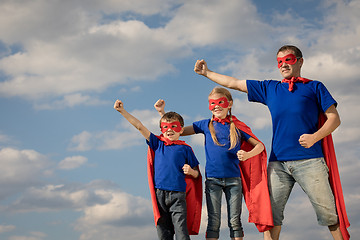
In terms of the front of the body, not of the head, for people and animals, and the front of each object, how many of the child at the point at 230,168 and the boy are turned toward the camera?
2

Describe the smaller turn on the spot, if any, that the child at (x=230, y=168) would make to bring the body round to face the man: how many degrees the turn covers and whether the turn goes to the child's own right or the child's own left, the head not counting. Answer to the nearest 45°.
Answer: approximately 45° to the child's own left

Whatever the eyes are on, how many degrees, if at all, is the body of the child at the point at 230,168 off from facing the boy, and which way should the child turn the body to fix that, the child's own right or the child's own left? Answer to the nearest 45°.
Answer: approximately 90° to the child's own right

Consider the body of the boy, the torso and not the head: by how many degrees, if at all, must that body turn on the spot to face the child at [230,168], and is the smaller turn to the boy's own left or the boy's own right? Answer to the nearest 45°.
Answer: approximately 90° to the boy's own left

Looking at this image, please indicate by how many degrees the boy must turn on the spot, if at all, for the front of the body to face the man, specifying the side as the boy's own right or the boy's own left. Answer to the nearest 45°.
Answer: approximately 45° to the boy's own left

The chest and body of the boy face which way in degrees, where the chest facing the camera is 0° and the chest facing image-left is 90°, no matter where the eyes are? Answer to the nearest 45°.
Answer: approximately 0°

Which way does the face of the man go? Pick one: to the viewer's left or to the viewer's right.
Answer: to the viewer's left

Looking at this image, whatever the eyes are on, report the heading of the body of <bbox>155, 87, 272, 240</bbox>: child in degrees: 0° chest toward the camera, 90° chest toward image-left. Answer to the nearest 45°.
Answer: approximately 0°
